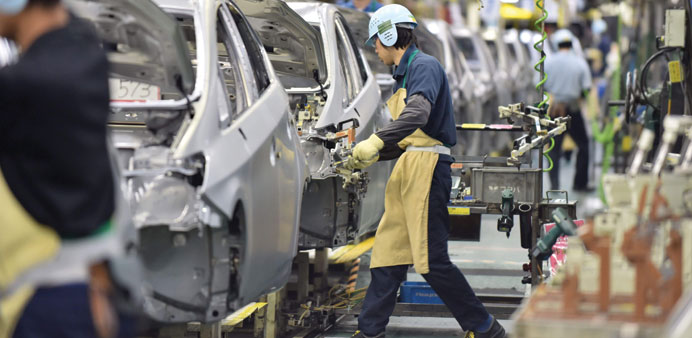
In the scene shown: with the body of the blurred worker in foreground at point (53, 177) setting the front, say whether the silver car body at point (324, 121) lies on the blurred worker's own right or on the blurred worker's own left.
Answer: on the blurred worker's own right

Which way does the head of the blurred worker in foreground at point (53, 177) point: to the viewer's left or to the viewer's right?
to the viewer's left

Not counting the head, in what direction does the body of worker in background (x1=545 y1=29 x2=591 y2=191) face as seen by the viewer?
away from the camera
